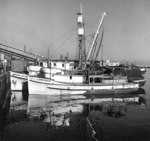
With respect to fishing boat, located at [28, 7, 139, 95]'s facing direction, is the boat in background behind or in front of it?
in front
